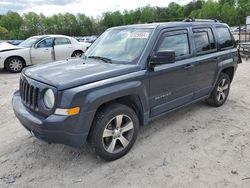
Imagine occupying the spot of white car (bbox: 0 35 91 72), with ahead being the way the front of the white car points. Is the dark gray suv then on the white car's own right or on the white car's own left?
on the white car's own left

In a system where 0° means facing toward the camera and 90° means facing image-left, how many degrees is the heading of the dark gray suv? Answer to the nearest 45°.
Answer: approximately 45°

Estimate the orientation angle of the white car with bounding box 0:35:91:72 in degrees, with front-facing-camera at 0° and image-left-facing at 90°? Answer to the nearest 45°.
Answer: approximately 45°

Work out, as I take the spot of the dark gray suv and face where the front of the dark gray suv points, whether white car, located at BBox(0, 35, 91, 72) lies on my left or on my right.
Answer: on my right
